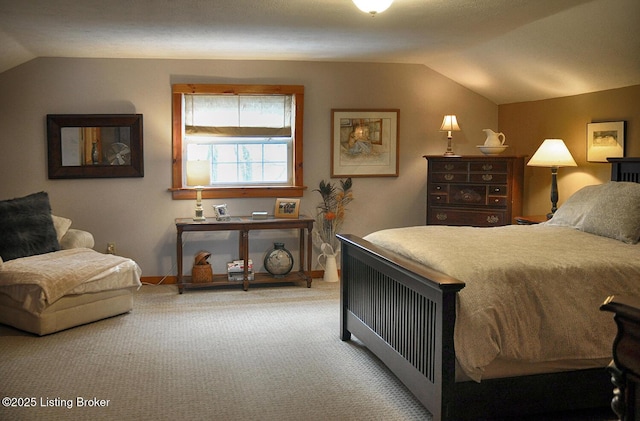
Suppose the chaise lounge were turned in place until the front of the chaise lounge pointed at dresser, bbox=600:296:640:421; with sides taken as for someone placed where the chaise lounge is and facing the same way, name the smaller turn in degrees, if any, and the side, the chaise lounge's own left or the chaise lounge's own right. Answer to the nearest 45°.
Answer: approximately 45° to the chaise lounge's own right

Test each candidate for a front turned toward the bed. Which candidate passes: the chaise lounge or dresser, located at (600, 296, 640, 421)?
the chaise lounge

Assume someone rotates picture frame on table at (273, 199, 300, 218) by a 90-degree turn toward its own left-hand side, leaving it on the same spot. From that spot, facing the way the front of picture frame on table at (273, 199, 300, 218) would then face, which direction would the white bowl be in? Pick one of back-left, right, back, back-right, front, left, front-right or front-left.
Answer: front

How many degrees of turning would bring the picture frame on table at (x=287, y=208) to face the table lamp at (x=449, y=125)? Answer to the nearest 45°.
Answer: approximately 90° to its left

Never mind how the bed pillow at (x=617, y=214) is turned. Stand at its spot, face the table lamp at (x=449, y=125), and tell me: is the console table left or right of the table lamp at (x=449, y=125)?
left

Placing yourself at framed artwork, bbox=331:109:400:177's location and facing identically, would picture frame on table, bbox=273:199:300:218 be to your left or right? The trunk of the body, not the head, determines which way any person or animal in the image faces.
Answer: on your right

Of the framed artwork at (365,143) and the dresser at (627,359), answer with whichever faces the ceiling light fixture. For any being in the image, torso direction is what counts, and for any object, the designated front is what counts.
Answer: the framed artwork

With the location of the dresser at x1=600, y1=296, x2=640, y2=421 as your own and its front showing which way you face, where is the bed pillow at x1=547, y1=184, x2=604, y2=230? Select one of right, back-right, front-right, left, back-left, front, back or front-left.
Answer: back-right

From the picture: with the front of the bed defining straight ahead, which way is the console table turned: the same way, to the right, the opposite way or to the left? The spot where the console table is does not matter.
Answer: to the left

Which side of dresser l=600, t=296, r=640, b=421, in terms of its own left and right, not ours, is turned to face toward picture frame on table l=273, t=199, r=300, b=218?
right

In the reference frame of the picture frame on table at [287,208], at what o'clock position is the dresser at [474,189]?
The dresser is roughly at 9 o'clock from the picture frame on table.

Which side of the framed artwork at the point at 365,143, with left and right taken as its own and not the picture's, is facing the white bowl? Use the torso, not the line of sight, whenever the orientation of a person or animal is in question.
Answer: left

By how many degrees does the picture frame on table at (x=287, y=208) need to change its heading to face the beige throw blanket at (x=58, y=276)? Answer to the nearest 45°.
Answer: approximately 45° to its right
